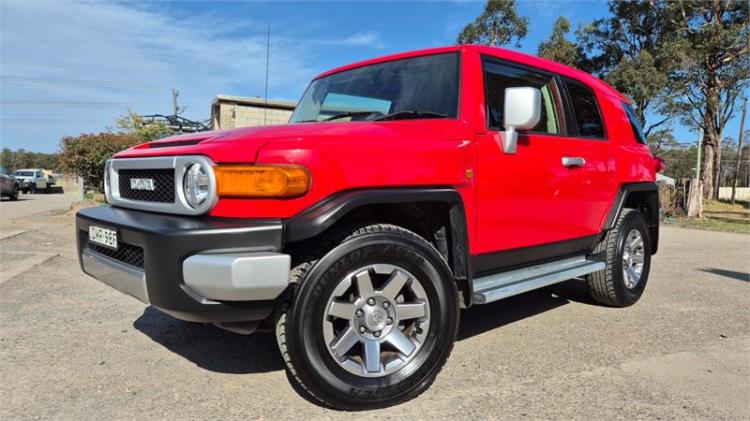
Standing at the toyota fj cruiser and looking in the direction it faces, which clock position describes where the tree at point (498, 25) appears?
The tree is roughly at 5 o'clock from the toyota fj cruiser.

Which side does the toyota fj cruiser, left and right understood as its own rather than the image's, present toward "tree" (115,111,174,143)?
right

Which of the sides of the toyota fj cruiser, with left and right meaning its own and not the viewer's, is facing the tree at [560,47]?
back

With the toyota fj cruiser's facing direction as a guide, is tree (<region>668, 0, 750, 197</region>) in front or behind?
behind

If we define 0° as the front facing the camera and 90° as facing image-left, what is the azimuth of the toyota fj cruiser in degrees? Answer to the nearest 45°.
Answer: approximately 45°

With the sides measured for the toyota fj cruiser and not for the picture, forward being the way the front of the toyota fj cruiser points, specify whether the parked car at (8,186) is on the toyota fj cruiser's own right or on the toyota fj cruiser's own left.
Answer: on the toyota fj cruiser's own right

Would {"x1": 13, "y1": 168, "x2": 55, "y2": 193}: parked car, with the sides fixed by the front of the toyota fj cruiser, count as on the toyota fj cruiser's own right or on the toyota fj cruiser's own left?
on the toyota fj cruiser's own right

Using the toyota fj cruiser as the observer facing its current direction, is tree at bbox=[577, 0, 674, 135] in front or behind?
behind
